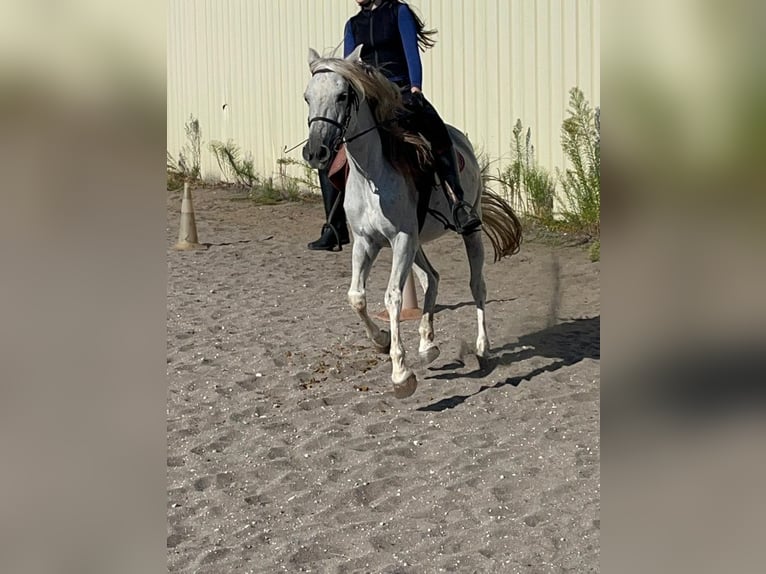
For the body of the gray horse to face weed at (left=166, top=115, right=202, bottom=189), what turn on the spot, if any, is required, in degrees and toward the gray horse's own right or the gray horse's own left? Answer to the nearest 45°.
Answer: approximately 135° to the gray horse's own right

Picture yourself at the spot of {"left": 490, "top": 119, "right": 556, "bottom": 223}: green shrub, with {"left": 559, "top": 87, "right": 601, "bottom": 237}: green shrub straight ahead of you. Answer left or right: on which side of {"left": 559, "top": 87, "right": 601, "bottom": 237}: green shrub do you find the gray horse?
right

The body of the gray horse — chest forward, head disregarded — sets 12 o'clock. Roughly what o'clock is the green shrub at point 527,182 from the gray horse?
The green shrub is roughly at 5 o'clock from the gray horse.

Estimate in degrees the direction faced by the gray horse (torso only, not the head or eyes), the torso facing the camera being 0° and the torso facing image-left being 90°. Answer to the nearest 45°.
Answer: approximately 45°

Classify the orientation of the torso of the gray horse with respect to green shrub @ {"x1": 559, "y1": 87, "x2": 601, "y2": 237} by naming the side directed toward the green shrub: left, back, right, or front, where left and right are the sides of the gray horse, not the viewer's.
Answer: back

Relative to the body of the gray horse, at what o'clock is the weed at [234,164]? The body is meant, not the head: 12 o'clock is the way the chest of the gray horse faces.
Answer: The weed is roughly at 4 o'clock from the gray horse.
